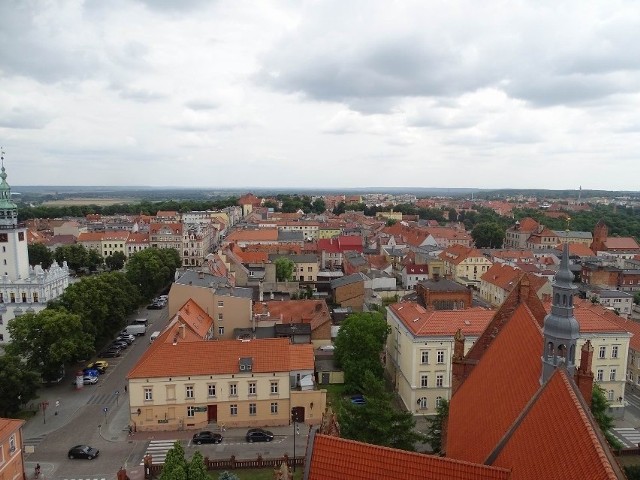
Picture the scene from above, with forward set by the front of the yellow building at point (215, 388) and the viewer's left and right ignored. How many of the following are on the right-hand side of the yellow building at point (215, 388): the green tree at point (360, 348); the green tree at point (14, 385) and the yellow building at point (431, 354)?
1

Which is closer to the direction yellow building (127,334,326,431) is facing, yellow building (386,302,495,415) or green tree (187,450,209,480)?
the green tree

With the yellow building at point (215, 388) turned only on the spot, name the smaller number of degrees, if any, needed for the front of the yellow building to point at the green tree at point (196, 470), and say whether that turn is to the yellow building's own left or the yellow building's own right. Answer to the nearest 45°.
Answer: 0° — it already faces it

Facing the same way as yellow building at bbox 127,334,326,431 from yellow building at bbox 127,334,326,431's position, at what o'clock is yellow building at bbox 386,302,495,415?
yellow building at bbox 386,302,495,415 is roughly at 9 o'clock from yellow building at bbox 127,334,326,431.

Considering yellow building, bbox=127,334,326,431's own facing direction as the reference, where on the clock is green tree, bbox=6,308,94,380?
The green tree is roughly at 4 o'clock from the yellow building.

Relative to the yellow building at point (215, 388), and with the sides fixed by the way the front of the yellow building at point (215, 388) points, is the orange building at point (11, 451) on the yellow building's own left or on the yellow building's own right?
on the yellow building's own right

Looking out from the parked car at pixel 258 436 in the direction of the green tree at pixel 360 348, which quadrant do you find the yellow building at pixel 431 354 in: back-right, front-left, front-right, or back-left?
front-right

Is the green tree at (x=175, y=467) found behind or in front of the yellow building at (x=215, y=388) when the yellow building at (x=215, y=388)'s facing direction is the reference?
in front

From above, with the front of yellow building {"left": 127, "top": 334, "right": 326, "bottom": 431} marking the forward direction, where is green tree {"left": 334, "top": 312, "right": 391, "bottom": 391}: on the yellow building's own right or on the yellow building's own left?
on the yellow building's own left

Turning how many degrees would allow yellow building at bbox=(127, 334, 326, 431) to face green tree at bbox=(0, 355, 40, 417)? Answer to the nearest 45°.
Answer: approximately 90° to its right

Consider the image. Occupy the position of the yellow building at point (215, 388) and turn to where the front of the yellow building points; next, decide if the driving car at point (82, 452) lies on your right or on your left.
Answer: on your right

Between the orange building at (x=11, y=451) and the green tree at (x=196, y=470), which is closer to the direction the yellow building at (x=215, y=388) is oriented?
the green tree

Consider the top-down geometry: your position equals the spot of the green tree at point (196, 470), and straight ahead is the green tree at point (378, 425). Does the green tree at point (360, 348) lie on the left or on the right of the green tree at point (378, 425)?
left

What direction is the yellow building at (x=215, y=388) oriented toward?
toward the camera
